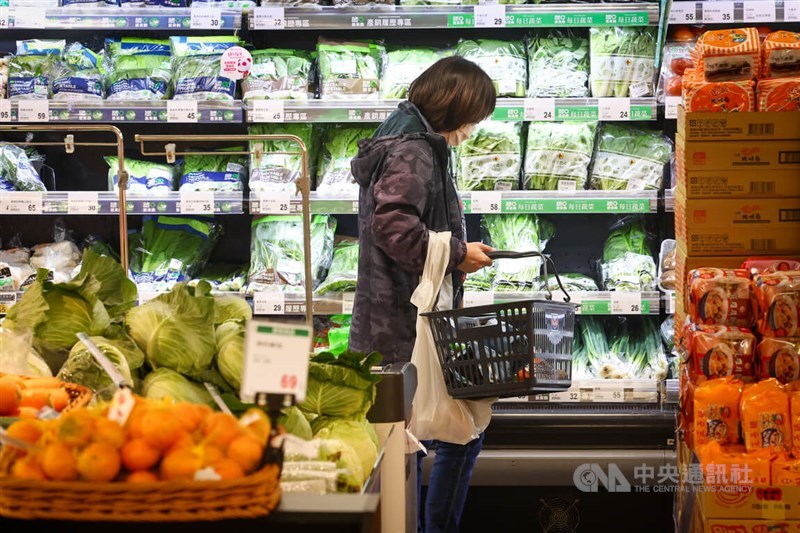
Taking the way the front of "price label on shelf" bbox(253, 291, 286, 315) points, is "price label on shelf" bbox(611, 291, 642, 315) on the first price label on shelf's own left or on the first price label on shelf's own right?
on the first price label on shelf's own left

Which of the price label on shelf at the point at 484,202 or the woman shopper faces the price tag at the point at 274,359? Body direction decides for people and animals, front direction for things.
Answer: the price label on shelf

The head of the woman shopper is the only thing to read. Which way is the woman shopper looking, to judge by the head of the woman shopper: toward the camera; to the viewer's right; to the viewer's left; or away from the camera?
to the viewer's right

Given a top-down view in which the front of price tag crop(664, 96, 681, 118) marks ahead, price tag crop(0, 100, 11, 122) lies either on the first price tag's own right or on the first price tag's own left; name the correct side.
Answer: on the first price tag's own right

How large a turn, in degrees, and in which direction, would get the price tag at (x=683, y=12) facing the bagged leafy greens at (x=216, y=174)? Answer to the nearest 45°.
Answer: approximately 90° to its right

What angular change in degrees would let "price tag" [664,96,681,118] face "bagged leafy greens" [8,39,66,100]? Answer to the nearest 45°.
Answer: approximately 90° to its right

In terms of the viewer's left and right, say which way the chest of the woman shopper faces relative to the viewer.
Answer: facing to the right of the viewer
